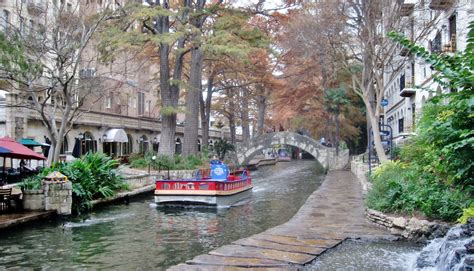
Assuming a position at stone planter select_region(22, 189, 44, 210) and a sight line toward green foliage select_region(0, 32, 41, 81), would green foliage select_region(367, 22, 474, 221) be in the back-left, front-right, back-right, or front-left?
back-right

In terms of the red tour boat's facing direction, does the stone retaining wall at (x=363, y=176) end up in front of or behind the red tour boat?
behind

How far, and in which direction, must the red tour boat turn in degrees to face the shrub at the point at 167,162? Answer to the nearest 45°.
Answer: approximately 135° to its right

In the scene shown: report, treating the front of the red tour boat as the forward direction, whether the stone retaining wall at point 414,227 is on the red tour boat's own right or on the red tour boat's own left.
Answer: on the red tour boat's own left

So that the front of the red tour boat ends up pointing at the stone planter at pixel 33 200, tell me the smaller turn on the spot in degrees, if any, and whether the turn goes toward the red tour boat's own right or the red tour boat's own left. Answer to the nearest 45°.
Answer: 0° — it already faces it

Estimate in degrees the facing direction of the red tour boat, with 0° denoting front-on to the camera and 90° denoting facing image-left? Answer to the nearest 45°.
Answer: approximately 45°

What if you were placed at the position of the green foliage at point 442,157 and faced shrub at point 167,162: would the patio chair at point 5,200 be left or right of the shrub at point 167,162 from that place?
left

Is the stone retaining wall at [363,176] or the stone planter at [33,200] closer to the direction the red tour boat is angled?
the stone planter

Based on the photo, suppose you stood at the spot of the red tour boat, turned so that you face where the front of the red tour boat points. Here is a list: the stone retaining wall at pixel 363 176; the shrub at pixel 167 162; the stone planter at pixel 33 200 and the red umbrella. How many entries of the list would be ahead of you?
2
